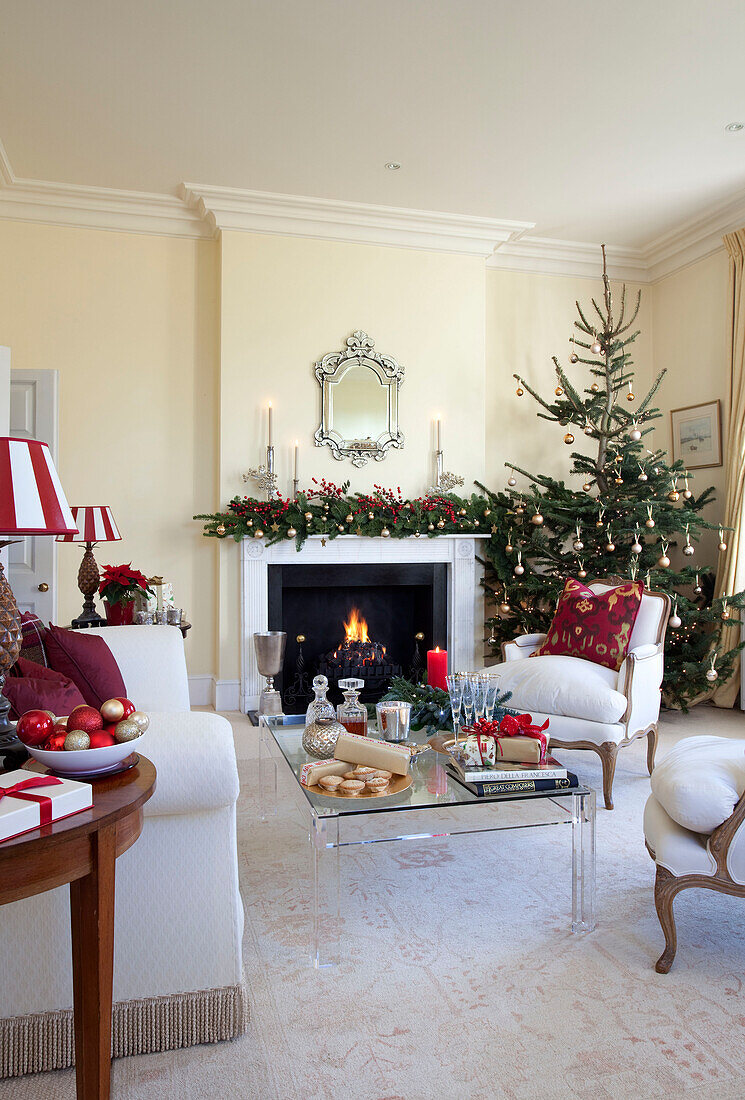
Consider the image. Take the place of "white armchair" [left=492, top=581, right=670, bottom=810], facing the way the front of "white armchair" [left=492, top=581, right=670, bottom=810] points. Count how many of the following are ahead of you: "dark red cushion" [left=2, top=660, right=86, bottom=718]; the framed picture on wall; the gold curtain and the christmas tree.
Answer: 1

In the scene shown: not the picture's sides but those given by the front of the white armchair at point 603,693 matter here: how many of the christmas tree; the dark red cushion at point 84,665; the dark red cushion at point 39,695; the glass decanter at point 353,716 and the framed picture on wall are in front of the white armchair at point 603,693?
3

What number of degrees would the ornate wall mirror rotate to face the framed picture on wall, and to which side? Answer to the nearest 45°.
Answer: approximately 90° to its left

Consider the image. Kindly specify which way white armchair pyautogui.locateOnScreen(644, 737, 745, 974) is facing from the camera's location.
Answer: facing to the left of the viewer

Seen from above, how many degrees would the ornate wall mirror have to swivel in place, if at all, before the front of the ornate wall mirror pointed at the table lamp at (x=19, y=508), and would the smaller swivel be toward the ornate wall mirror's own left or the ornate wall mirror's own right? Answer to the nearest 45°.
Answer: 0° — it already faces it

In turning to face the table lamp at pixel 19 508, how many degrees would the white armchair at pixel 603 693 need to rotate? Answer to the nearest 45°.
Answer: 0° — it already faces it

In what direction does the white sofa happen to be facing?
to the viewer's right

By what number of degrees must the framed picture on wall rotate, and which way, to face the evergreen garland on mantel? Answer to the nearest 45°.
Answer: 0° — it already faces it

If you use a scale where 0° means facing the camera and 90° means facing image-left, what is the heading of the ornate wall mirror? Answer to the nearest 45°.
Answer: approximately 0°

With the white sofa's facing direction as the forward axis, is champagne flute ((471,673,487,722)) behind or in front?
in front

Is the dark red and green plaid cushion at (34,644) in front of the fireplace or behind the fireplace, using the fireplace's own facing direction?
in front

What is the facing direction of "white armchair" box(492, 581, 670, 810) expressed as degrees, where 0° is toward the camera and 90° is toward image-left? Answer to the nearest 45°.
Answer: approximately 45°

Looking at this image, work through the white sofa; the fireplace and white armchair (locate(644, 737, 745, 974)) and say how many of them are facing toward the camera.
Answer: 1
